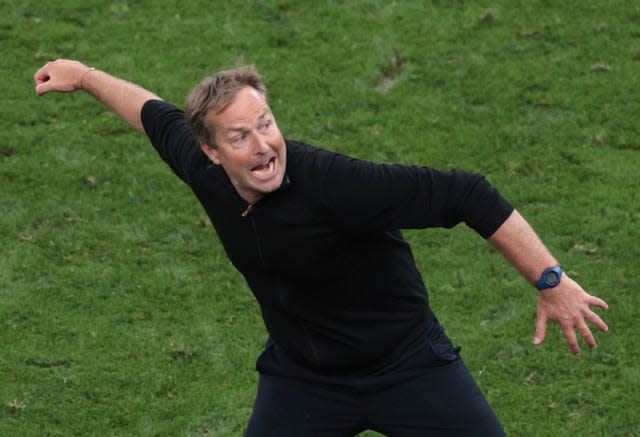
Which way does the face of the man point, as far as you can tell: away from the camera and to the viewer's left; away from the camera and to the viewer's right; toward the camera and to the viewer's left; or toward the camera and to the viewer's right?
toward the camera and to the viewer's right
